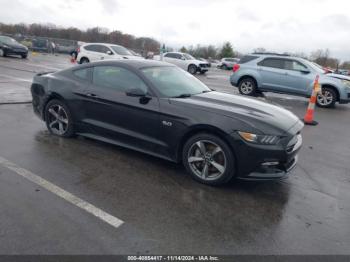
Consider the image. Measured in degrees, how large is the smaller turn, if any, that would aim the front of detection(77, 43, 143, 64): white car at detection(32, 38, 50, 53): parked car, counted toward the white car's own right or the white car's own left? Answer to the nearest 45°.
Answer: approximately 135° to the white car's own left

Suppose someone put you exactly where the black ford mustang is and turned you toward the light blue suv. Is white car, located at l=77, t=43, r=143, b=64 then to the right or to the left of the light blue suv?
left

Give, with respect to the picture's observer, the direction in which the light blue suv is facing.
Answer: facing to the right of the viewer

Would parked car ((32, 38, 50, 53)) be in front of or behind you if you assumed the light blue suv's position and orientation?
behind

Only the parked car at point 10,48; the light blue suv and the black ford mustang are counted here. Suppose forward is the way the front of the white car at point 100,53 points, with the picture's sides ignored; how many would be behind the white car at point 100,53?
1

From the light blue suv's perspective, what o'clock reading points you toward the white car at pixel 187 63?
The white car is roughly at 8 o'clock from the light blue suv.

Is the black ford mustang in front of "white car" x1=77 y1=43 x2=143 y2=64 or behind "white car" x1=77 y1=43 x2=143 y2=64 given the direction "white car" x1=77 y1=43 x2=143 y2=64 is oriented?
in front

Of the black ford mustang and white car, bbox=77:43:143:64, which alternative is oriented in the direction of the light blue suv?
the white car

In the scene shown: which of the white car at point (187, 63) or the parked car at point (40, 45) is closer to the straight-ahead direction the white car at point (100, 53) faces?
the white car
